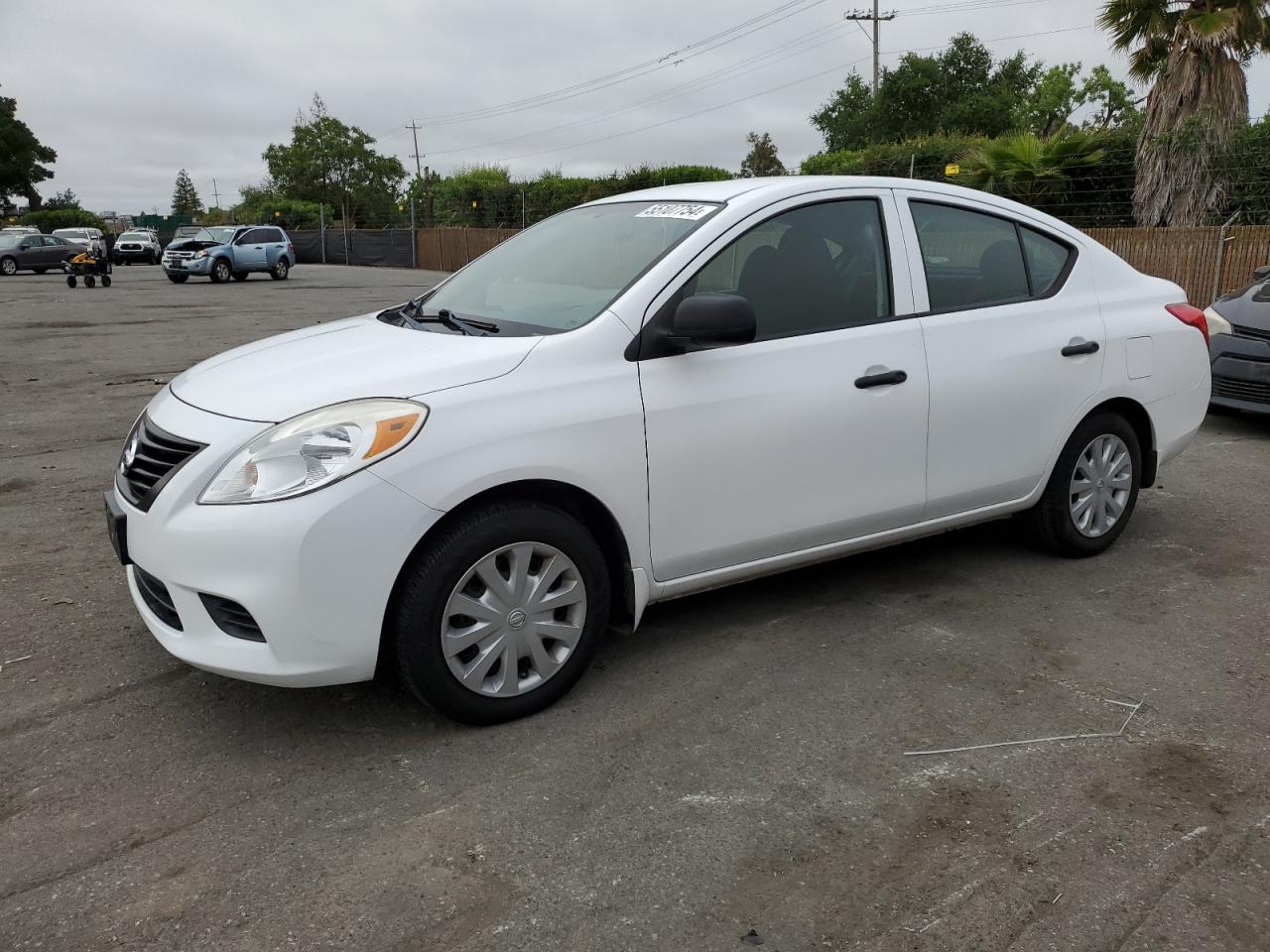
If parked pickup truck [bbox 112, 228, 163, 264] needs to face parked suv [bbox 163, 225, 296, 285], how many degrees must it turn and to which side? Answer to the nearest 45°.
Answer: approximately 45° to its left

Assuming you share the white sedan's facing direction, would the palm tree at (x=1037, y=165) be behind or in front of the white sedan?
behind

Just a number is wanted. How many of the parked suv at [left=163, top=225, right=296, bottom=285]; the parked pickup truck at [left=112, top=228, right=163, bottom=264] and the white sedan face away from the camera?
0

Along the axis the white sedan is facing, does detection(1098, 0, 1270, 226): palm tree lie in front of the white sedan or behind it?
behind

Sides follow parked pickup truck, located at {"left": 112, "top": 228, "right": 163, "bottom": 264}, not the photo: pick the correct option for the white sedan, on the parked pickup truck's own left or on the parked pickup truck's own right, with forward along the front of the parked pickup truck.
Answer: on the parked pickup truck's own left

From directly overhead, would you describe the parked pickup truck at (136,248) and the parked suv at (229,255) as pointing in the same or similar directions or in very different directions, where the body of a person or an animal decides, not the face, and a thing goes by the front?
same or similar directions

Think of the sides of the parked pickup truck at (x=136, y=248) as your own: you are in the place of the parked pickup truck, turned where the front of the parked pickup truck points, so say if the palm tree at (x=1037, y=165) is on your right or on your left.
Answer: on your left

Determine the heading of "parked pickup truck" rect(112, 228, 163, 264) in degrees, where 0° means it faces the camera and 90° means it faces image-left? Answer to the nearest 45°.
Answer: approximately 45°

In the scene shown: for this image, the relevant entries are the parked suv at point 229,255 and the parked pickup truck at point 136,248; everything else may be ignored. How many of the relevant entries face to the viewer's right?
0

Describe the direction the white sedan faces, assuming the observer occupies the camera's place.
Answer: facing the viewer and to the left of the viewer
